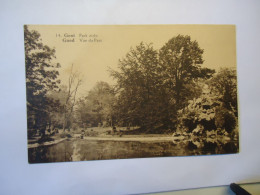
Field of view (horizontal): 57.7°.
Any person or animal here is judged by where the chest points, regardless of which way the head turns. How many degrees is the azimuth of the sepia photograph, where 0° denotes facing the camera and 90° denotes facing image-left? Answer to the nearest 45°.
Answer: approximately 0°
